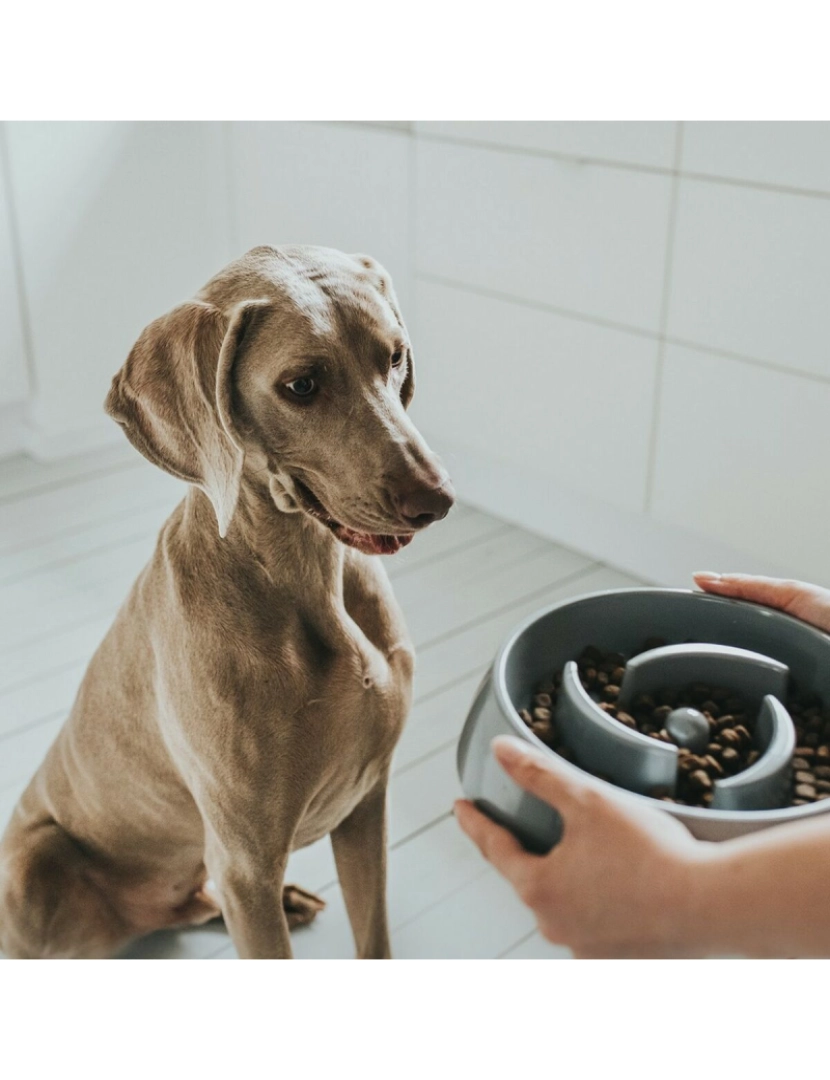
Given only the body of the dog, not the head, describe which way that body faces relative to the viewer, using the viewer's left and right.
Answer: facing the viewer and to the right of the viewer
